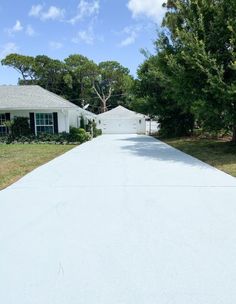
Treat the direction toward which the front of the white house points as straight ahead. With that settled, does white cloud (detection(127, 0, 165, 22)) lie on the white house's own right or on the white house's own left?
on the white house's own left

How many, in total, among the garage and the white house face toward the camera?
2

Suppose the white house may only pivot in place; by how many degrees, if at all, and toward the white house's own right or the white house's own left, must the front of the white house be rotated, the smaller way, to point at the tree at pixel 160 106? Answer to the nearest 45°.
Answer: approximately 90° to the white house's own left

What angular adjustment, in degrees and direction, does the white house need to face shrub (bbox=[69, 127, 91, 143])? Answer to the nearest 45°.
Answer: approximately 45° to its left

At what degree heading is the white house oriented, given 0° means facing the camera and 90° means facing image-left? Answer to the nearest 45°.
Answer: approximately 0°
